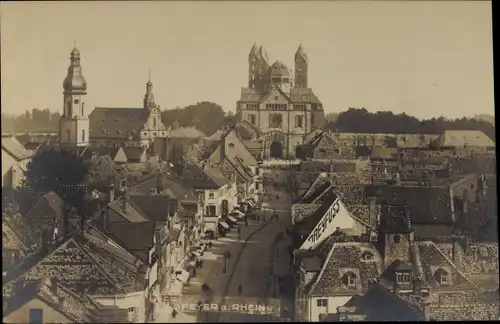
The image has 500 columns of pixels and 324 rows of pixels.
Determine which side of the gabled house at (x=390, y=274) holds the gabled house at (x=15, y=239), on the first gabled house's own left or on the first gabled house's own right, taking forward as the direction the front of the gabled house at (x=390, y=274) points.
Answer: on the first gabled house's own right

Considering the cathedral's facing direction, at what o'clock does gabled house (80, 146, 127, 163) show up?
The gabled house is roughly at 3 o'clock from the cathedral.

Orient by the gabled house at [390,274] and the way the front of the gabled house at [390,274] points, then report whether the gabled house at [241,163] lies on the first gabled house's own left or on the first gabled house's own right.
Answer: on the first gabled house's own right

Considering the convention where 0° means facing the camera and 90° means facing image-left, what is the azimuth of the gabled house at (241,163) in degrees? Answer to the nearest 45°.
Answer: approximately 315°
